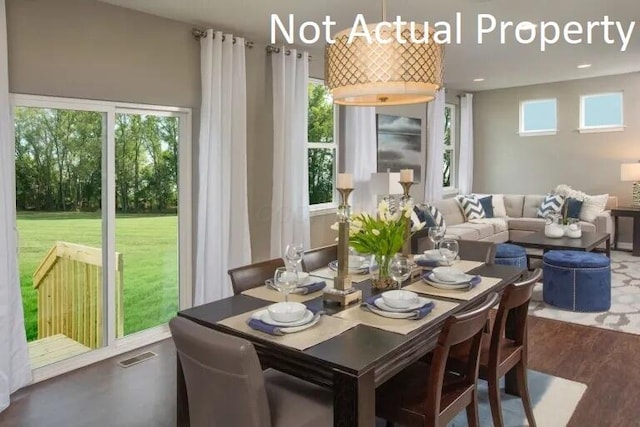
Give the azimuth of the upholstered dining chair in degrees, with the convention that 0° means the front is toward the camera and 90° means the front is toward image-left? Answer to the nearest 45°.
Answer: approximately 225°

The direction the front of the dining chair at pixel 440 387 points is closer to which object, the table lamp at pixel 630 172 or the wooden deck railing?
the wooden deck railing

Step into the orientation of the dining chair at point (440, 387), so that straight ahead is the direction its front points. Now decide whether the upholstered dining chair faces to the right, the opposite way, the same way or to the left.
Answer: to the right

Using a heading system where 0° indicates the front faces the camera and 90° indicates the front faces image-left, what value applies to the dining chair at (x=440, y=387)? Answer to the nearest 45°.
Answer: approximately 135°

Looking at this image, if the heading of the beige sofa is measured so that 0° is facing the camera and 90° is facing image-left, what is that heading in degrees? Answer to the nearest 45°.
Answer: approximately 0°

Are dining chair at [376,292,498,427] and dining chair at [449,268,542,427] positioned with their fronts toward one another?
no

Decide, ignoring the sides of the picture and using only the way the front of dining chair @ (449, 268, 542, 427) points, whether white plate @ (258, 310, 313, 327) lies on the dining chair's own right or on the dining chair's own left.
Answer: on the dining chair's own left

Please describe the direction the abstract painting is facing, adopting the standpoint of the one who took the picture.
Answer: facing the viewer and to the right of the viewer

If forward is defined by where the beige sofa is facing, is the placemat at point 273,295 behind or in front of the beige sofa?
in front

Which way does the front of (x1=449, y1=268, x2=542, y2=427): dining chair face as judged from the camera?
facing away from the viewer and to the left of the viewer

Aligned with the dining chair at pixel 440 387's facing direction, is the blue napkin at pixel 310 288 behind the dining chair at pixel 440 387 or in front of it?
in front

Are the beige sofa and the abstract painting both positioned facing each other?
no

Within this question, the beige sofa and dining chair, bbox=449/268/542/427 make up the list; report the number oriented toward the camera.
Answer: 1

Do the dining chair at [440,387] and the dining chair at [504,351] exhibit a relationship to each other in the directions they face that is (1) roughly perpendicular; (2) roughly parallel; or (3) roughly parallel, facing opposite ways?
roughly parallel

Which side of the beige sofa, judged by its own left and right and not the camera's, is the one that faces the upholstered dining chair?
front

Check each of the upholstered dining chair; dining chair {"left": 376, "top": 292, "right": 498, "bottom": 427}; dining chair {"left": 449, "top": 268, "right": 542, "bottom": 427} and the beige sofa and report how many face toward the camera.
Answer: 1
